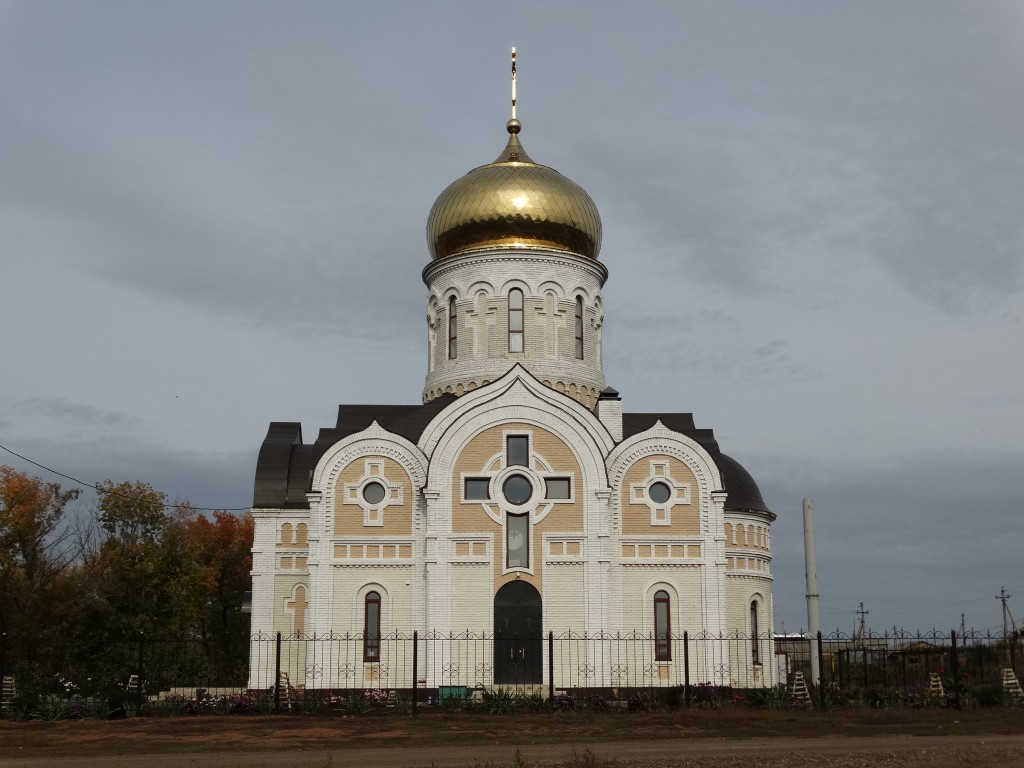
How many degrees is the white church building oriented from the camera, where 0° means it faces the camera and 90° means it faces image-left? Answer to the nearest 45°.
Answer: approximately 0°

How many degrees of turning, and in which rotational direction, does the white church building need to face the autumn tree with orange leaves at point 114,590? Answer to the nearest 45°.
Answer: approximately 135° to its right

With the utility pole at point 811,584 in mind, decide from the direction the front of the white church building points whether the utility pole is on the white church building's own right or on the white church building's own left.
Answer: on the white church building's own left

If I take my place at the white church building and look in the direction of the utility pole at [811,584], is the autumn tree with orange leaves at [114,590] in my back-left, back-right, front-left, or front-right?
back-left

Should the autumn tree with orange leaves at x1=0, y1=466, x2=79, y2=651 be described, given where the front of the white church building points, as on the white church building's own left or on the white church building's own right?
on the white church building's own right
